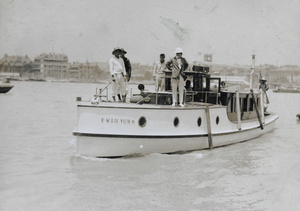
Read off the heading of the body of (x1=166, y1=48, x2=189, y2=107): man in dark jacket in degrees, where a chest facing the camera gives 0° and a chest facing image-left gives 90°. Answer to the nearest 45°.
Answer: approximately 0°

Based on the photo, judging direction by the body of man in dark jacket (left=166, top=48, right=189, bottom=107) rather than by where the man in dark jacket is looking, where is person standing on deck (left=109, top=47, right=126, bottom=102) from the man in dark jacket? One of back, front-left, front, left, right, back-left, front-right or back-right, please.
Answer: right

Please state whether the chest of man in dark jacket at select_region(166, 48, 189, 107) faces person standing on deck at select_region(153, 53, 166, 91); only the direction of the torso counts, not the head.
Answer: no
